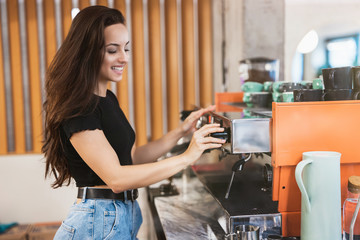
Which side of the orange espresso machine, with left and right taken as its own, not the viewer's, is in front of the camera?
left

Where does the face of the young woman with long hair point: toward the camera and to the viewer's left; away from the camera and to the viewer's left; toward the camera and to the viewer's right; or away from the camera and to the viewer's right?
toward the camera and to the viewer's right

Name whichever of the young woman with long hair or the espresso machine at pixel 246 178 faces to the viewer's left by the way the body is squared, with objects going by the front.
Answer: the espresso machine

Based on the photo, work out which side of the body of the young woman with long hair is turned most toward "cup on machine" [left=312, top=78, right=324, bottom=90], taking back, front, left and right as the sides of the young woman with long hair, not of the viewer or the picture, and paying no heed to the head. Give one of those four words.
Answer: front

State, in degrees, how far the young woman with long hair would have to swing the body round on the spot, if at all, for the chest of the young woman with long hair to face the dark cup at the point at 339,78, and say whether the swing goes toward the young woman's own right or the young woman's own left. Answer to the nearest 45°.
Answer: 0° — they already face it

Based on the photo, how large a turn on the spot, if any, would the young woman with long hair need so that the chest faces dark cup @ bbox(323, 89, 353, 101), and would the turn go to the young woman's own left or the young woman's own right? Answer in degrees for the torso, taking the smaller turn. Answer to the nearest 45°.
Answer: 0° — they already face it

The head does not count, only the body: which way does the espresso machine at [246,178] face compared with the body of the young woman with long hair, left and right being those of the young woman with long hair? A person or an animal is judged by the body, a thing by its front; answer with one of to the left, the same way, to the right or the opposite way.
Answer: the opposite way

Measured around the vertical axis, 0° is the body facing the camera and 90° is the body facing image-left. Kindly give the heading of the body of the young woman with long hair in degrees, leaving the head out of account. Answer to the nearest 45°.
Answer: approximately 270°

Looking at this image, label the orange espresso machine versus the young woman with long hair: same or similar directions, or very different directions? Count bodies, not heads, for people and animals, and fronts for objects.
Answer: very different directions
